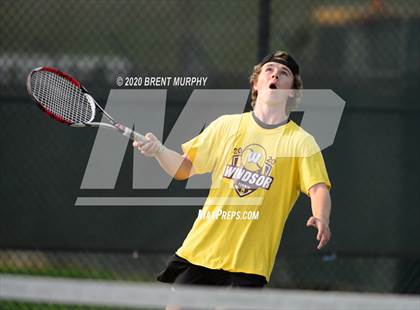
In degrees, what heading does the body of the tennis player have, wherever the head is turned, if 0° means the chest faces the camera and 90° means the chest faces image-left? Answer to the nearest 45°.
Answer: approximately 0°
